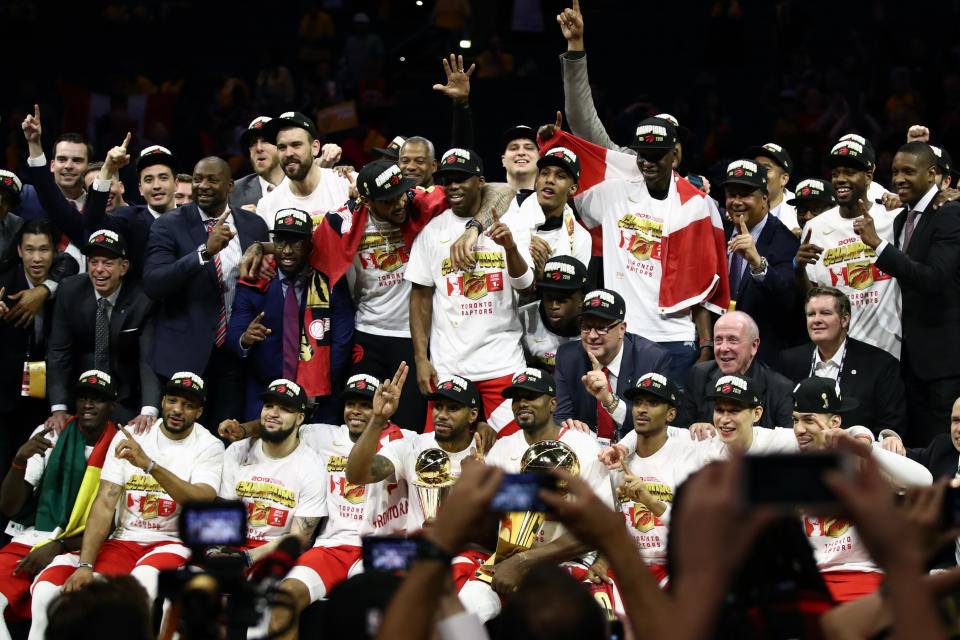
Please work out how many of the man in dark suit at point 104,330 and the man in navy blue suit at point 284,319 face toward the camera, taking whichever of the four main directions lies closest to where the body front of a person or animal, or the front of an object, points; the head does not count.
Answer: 2

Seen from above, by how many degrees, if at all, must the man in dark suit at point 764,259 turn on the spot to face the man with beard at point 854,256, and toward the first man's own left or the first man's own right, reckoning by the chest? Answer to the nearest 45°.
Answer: approximately 135° to the first man's own left

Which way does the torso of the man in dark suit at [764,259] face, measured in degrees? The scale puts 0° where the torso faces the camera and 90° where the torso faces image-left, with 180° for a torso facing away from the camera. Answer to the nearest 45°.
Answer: approximately 45°

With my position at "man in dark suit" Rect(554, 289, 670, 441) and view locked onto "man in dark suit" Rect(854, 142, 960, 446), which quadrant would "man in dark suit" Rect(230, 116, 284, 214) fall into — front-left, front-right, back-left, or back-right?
back-left

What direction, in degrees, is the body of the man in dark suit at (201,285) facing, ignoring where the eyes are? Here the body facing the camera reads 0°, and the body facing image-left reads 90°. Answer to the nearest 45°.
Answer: approximately 315°

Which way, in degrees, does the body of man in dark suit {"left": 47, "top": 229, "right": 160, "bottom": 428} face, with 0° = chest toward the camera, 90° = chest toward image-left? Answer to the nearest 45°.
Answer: approximately 0°

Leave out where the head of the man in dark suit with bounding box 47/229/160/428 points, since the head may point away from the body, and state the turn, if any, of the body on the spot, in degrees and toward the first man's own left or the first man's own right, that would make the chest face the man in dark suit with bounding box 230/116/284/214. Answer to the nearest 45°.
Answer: approximately 90° to the first man's own left

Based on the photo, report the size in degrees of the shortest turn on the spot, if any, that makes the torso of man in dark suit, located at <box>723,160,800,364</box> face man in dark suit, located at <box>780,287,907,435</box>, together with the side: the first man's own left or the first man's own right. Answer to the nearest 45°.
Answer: approximately 90° to the first man's own left

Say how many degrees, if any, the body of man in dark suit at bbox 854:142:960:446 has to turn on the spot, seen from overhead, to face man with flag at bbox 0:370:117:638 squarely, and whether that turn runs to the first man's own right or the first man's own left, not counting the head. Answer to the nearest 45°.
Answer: approximately 45° to the first man's own right

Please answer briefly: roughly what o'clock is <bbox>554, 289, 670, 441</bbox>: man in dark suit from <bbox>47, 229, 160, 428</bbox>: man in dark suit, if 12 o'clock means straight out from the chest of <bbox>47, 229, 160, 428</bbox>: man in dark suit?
<bbox>554, 289, 670, 441</bbox>: man in dark suit is roughly at 10 o'clock from <bbox>47, 229, 160, 428</bbox>: man in dark suit.
